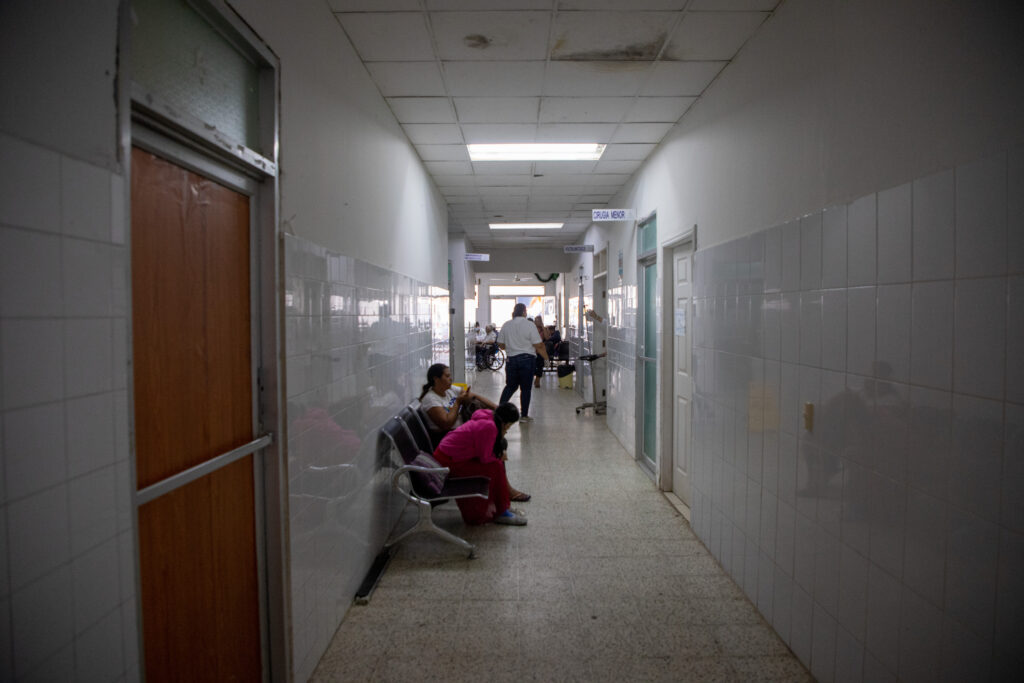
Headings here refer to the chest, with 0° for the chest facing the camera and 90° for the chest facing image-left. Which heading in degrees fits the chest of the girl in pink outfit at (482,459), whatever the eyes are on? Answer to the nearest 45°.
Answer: approximately 270°

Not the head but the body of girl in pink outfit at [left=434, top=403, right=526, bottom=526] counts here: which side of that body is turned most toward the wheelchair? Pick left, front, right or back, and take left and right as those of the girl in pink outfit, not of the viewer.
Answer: left

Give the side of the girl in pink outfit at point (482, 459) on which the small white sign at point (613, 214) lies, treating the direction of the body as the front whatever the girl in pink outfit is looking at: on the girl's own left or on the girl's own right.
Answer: on the girl's own left

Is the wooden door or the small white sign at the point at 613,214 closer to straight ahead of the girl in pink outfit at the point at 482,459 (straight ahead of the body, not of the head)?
the small white sign

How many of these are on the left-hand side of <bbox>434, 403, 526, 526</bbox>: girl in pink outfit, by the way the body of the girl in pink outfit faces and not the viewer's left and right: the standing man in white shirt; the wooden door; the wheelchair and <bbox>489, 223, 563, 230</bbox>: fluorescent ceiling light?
3

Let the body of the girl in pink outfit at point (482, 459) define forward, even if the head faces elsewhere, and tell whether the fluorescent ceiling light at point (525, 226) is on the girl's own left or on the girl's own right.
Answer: on the girl's own left

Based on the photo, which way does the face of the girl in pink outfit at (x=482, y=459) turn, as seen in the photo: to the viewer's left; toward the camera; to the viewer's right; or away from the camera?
to the viewer's right

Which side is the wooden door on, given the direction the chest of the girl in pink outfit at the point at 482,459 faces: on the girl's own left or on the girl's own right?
on the girl's own right

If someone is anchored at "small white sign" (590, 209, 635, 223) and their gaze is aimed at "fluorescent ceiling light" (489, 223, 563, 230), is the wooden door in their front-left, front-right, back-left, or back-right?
back-left
